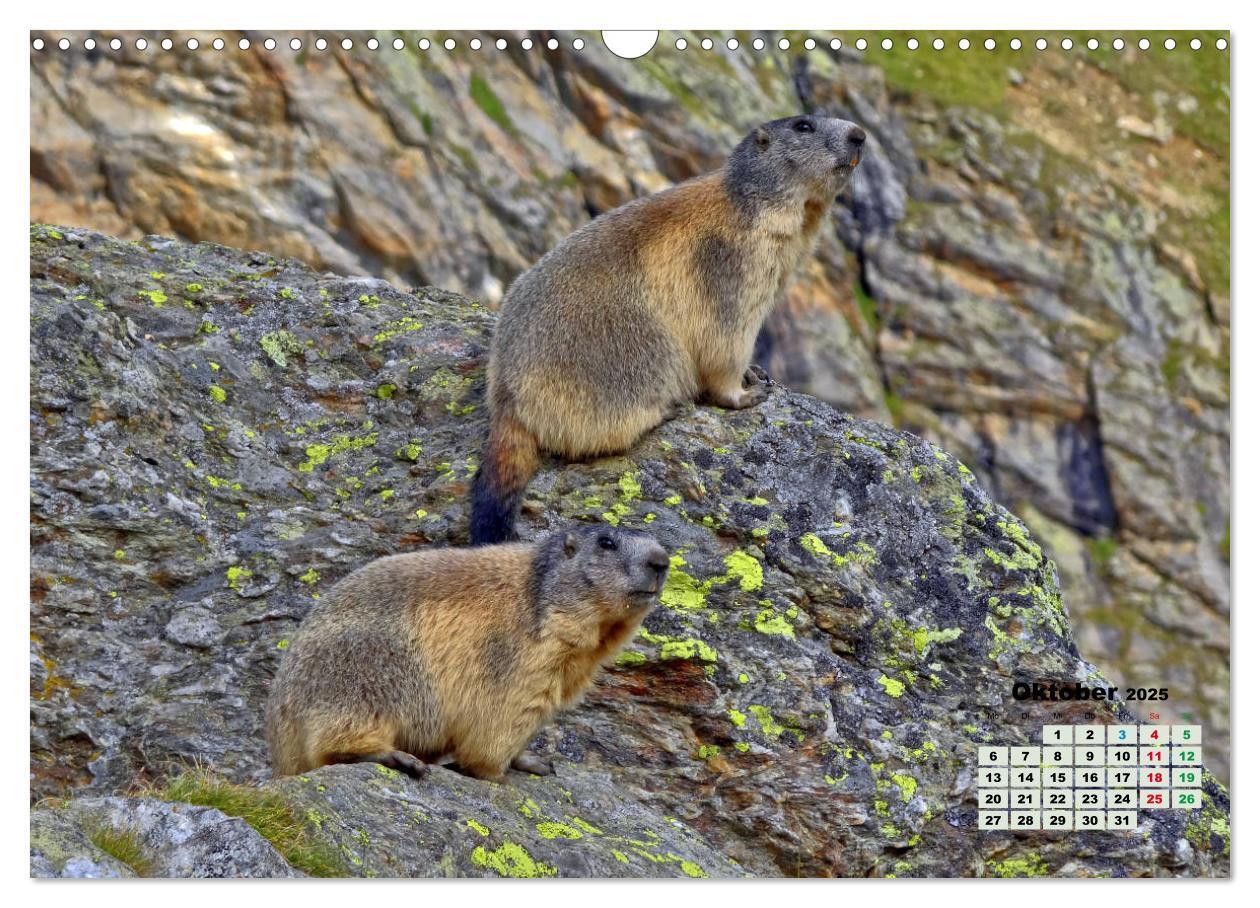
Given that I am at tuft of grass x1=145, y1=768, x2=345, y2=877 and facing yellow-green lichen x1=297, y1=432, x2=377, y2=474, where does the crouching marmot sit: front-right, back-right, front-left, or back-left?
front-right

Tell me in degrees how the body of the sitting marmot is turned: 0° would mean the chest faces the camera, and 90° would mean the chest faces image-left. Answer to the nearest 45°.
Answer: approximately 270°

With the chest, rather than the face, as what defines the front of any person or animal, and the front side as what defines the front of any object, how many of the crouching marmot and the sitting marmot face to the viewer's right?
2

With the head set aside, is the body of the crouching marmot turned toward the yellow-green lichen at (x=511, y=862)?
no

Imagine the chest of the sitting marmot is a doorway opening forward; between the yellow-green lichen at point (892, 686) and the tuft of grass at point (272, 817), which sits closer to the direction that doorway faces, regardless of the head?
the yellow-green lichen

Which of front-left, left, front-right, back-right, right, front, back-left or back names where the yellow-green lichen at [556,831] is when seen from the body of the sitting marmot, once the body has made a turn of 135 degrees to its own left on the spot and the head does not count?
back-left

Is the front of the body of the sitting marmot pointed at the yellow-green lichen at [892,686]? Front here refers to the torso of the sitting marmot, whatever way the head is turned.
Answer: no

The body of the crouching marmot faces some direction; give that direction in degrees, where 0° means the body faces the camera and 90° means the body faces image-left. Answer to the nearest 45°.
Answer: approximately 270°

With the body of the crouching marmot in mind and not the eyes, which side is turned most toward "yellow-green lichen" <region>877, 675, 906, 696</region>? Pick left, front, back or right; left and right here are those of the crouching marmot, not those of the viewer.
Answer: front

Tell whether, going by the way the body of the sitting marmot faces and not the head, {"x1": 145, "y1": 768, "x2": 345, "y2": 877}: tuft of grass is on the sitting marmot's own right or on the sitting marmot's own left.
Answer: on the sitting marmot's own right

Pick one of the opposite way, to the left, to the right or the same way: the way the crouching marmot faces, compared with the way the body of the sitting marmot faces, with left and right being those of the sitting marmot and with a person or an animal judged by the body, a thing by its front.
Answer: the same way

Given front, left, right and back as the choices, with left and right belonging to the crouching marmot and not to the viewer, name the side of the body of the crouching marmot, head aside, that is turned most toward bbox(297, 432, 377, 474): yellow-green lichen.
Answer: left

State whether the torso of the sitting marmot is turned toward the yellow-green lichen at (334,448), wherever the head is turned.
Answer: no

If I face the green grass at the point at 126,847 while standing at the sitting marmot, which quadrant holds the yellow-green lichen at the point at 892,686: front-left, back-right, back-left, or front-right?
front-left
